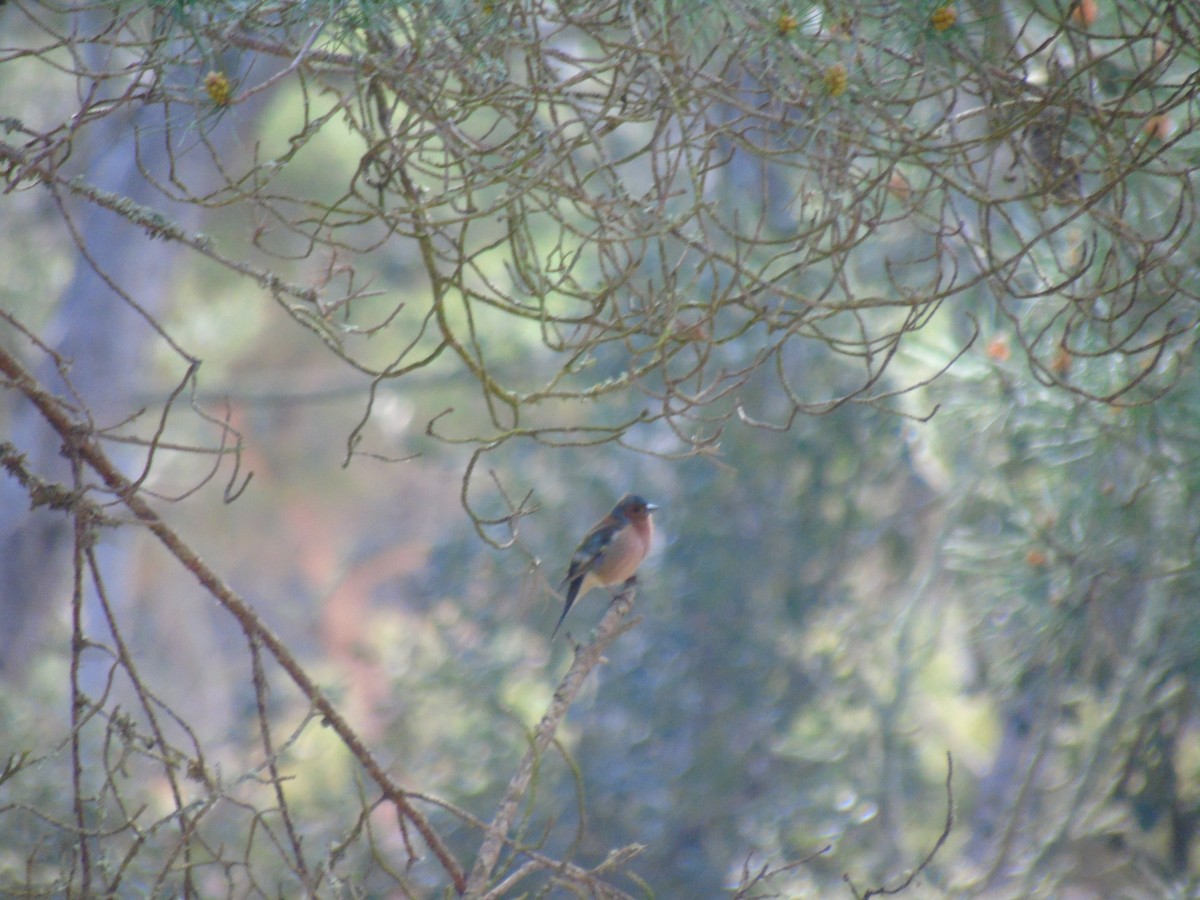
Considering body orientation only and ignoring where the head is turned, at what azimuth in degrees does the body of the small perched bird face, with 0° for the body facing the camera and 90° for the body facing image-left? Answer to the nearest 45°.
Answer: approximately 270°
